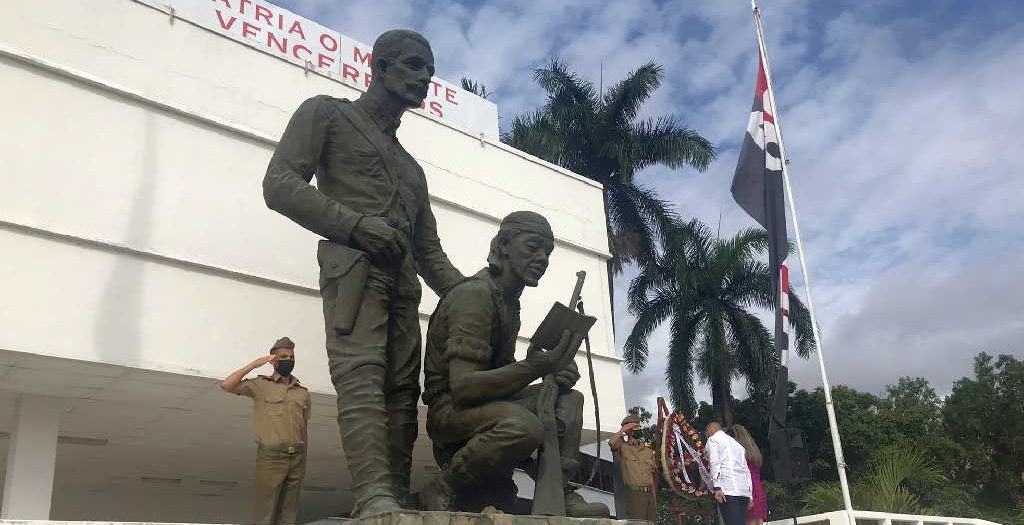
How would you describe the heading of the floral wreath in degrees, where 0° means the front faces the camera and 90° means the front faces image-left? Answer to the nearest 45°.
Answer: approximately 315°

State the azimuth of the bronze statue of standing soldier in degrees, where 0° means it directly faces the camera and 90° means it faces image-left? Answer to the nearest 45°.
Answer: approximately 315°

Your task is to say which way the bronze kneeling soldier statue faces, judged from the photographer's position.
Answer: facing to the right of the viewer

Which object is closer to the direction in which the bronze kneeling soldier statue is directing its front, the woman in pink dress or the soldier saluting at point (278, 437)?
the woman in pink dress

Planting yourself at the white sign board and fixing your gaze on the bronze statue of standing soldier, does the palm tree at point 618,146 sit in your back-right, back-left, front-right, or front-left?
back-left

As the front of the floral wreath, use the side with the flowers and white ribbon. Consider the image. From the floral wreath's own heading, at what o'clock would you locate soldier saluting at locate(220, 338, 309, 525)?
The soldier saluting is roughly at 2 o'clock from the floral wreath.

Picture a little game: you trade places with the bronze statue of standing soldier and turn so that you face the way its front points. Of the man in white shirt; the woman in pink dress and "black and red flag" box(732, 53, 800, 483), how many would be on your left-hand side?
3

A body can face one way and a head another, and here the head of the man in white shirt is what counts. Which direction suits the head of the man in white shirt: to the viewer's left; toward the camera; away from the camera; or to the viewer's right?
to the viewer's left

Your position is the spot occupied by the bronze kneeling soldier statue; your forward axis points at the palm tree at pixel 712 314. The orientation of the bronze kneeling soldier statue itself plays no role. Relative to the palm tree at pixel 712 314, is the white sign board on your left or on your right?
left

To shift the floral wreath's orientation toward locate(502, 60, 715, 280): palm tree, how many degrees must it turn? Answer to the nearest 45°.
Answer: approximately 135° to its left
